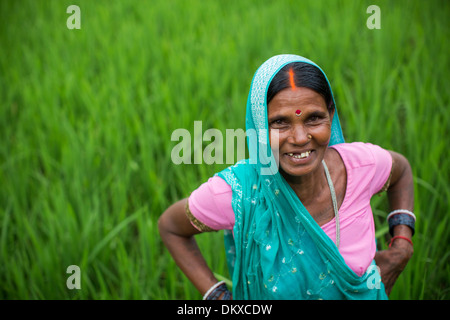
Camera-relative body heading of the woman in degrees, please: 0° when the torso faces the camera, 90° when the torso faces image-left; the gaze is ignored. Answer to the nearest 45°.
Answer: approximately 0°
